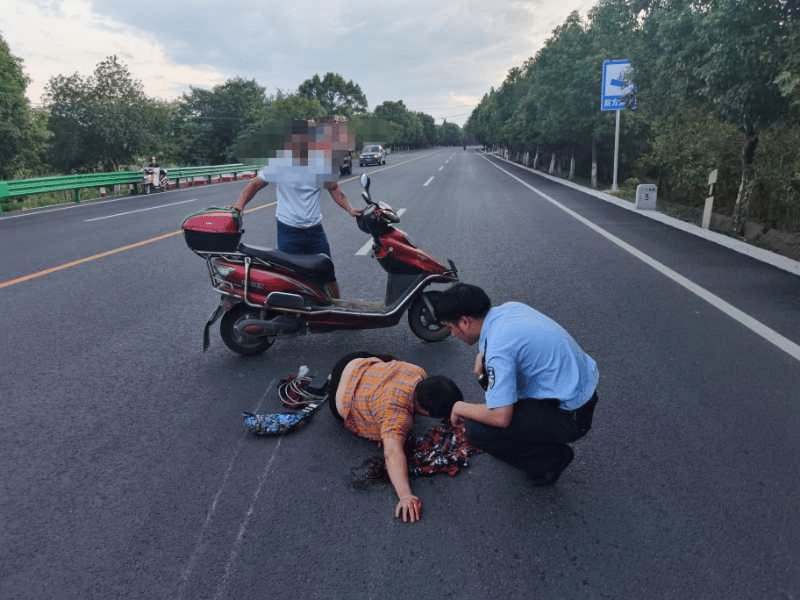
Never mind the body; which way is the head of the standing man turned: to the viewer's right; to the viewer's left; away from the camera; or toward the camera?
toward the camera

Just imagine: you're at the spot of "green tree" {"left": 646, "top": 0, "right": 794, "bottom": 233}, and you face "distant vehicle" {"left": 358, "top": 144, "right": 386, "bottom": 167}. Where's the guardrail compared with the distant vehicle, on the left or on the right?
left

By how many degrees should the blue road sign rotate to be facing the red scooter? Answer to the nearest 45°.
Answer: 0° — it already faces it

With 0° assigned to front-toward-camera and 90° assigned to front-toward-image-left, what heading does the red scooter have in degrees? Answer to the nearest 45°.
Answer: approximately 270°

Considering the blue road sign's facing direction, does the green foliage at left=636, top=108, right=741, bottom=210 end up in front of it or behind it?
in front

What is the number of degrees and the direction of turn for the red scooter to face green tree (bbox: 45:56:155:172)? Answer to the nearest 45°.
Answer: approximately 90° to its left

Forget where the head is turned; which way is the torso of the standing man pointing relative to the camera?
toward the camera

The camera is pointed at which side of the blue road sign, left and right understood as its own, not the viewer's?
front

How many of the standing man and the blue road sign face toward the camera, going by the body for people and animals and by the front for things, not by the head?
2

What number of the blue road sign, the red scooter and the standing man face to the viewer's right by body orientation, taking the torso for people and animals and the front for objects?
1

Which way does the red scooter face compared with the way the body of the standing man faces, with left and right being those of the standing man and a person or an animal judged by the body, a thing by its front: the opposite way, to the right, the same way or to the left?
to the left

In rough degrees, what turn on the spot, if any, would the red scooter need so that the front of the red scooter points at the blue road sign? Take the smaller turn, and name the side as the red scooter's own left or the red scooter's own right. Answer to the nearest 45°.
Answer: approximately 45° to the red scooter's own left

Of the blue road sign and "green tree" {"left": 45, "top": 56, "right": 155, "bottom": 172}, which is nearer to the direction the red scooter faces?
the blue road sign

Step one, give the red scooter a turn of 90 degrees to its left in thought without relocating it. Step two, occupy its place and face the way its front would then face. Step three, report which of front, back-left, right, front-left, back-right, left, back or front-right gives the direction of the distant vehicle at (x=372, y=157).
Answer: front

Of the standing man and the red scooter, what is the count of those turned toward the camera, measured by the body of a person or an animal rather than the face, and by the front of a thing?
1

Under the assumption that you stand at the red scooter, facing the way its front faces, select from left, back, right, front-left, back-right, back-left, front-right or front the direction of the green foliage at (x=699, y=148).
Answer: front-left
